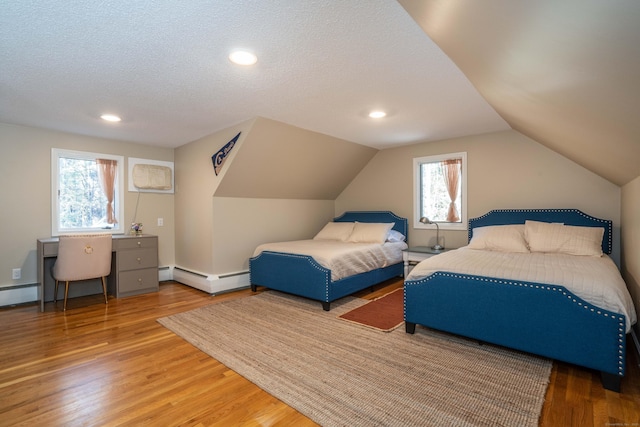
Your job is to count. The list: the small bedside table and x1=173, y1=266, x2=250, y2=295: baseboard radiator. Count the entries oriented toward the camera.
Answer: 2

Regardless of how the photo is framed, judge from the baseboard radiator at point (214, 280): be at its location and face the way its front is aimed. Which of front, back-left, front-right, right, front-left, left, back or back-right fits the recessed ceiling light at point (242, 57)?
front

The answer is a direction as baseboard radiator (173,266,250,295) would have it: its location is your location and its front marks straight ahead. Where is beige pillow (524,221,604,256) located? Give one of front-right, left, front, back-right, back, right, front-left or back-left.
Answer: front-left

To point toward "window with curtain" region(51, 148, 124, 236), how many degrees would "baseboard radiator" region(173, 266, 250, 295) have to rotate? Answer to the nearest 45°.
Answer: approximately 90° to its right

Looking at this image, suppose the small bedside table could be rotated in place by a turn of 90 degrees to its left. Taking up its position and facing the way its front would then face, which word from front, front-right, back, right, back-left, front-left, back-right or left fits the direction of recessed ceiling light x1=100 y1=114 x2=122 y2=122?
back-right

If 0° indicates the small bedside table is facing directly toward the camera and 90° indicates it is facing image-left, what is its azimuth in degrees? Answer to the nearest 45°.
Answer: approximately 0°

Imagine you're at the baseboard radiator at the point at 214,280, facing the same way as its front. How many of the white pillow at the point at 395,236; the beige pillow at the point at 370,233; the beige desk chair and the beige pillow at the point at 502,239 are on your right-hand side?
1

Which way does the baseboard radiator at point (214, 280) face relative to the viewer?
toward the camera

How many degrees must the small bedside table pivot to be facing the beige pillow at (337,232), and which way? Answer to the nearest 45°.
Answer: approximately 90° to its right

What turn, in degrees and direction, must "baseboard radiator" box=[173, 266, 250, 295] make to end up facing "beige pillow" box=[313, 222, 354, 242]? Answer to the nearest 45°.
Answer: approximately 90° to its left

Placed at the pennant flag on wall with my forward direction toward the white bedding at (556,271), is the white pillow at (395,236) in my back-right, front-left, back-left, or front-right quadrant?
front-left

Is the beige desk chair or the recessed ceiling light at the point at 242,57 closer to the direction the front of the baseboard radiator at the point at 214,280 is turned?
the recessed ceiling light

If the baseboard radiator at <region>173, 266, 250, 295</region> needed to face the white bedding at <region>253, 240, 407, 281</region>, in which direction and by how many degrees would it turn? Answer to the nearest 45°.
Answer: approximately 45° to its left

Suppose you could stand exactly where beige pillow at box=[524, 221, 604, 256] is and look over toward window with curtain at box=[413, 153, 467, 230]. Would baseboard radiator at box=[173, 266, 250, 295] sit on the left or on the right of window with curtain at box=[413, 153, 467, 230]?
left
